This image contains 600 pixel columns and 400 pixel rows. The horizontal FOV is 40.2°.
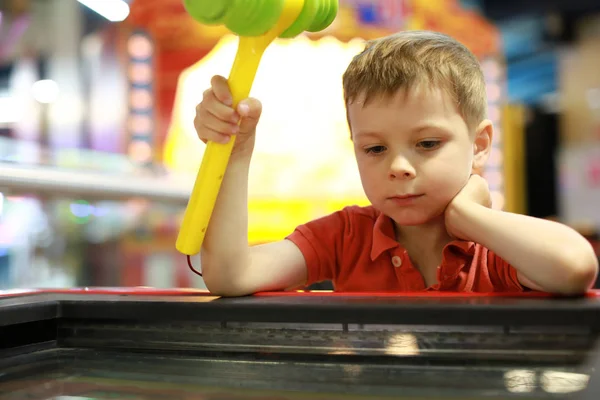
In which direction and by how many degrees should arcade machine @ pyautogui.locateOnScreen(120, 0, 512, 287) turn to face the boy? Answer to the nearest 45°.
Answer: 0° — it already faces them

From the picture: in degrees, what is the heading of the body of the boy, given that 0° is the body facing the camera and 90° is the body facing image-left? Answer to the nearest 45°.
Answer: approximately 0°

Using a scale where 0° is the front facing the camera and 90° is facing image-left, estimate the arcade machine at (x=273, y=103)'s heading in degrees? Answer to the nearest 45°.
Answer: approximately 0°

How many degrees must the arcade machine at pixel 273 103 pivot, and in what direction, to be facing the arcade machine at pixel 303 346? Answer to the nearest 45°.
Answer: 0° — it already faces it

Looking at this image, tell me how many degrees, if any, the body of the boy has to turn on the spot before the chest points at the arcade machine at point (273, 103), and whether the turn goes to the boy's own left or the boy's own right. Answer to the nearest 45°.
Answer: approximately 180°

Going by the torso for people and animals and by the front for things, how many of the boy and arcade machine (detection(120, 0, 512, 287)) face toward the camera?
2
